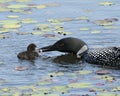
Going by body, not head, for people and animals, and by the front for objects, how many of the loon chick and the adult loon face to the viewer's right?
1

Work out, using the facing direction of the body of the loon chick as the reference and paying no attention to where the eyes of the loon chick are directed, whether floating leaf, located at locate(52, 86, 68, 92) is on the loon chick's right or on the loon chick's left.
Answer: on the loon chick's right

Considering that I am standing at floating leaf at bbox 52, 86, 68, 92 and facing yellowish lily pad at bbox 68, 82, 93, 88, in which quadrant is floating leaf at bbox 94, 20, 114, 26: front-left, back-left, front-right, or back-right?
front-left

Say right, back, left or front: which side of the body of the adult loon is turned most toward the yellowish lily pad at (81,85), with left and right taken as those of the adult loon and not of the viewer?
left

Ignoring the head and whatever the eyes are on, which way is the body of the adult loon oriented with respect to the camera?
to the viewer's left

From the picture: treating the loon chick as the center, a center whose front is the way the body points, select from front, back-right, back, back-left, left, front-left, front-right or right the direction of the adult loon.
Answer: front

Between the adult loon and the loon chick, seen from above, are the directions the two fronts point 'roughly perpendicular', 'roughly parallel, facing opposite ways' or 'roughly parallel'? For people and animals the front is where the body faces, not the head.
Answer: roughly parallel, facing opposite ways

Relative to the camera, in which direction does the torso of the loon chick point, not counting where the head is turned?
to the viewer's right
